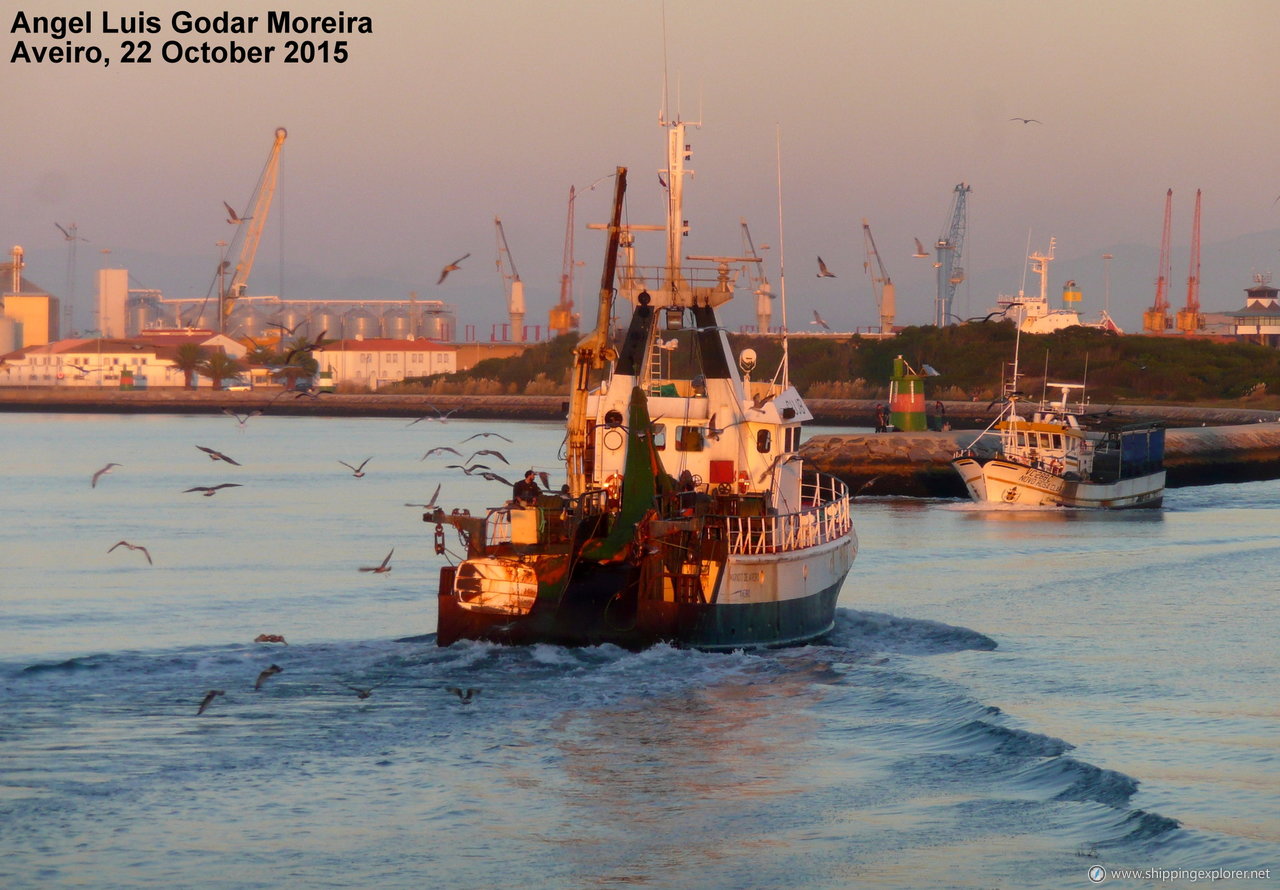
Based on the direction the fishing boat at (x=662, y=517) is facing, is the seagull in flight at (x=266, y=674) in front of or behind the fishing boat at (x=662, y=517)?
behind

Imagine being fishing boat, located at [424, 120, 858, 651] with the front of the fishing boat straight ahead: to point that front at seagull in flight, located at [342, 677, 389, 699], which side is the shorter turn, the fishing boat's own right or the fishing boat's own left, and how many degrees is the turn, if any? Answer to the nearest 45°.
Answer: approximately 180°

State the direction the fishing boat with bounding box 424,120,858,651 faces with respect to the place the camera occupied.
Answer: facing away from the viewer and to the right of the viewer

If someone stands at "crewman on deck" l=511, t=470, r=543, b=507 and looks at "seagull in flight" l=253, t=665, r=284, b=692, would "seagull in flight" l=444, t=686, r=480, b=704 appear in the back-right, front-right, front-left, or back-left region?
front-left

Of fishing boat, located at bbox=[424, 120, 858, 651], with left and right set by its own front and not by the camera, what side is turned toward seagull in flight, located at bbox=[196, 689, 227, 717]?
back

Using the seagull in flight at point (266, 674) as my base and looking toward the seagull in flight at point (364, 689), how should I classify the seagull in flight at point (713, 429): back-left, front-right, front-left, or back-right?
front-left

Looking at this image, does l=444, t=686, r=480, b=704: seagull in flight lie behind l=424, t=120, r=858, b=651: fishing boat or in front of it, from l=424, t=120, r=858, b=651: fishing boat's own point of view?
behind
